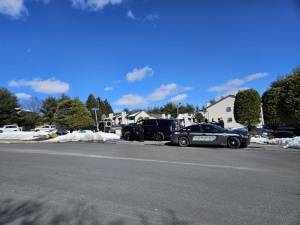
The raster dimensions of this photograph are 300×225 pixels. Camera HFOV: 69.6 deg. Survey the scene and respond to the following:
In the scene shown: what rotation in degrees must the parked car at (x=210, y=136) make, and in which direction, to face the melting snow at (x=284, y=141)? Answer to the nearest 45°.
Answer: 0° — it already faces it

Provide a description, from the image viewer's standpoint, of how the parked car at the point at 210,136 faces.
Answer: facing to the right of the viewer

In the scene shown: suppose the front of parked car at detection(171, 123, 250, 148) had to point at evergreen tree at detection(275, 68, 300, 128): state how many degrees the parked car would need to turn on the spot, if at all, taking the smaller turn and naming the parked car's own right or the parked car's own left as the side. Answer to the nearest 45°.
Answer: approximately 45° to the parked car's own left

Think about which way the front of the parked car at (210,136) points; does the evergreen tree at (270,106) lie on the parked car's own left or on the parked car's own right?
on the parked car's own left

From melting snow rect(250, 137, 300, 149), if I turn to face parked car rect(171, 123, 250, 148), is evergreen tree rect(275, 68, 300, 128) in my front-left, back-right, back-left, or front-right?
back-right

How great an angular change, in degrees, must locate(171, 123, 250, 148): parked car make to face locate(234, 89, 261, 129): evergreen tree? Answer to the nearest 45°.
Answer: approximately 90° to its left

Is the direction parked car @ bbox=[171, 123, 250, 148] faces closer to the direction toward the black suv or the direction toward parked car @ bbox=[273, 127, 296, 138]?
the parked car
